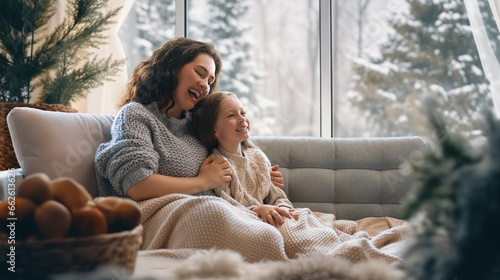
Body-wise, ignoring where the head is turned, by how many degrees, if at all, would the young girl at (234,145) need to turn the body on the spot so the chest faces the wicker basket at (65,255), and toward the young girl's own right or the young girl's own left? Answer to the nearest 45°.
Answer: approximately 45° to the young girl's own right

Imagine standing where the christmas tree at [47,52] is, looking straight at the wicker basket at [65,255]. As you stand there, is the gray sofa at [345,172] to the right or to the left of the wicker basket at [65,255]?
left

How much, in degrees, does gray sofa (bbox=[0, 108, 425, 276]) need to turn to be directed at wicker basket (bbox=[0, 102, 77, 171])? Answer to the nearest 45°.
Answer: approximately 90° to its right

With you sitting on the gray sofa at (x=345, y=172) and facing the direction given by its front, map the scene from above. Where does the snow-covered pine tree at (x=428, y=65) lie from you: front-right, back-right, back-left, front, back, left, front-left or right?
back-left

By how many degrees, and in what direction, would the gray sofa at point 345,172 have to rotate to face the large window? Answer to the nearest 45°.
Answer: approximately 180°

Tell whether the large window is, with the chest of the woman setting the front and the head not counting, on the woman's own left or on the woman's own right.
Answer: on the woman's own left

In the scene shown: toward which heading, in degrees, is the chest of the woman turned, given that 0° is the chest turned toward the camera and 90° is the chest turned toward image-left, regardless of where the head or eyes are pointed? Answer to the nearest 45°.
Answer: approximately 315°

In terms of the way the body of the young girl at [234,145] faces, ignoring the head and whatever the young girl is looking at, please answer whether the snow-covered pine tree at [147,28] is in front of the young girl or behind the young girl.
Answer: behind
